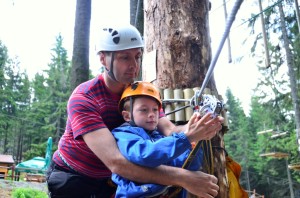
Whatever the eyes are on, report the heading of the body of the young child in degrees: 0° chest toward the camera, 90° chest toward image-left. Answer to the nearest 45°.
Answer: approximately 315°

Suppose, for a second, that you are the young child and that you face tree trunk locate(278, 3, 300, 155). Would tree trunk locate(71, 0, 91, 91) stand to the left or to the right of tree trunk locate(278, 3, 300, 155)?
left

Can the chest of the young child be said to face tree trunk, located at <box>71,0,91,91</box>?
no

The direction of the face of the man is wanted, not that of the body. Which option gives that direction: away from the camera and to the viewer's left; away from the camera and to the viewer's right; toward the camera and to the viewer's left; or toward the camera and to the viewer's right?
toward the camera and to the viewer's right

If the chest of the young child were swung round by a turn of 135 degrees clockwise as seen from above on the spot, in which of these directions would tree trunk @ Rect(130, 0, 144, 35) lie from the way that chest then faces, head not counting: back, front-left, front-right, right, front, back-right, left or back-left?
right

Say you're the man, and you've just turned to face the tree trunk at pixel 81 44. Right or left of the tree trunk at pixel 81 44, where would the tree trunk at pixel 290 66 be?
right

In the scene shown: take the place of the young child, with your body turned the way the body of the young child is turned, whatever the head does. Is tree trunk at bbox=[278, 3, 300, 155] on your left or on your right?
on your left

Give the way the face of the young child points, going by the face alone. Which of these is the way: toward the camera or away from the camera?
toward the camera
